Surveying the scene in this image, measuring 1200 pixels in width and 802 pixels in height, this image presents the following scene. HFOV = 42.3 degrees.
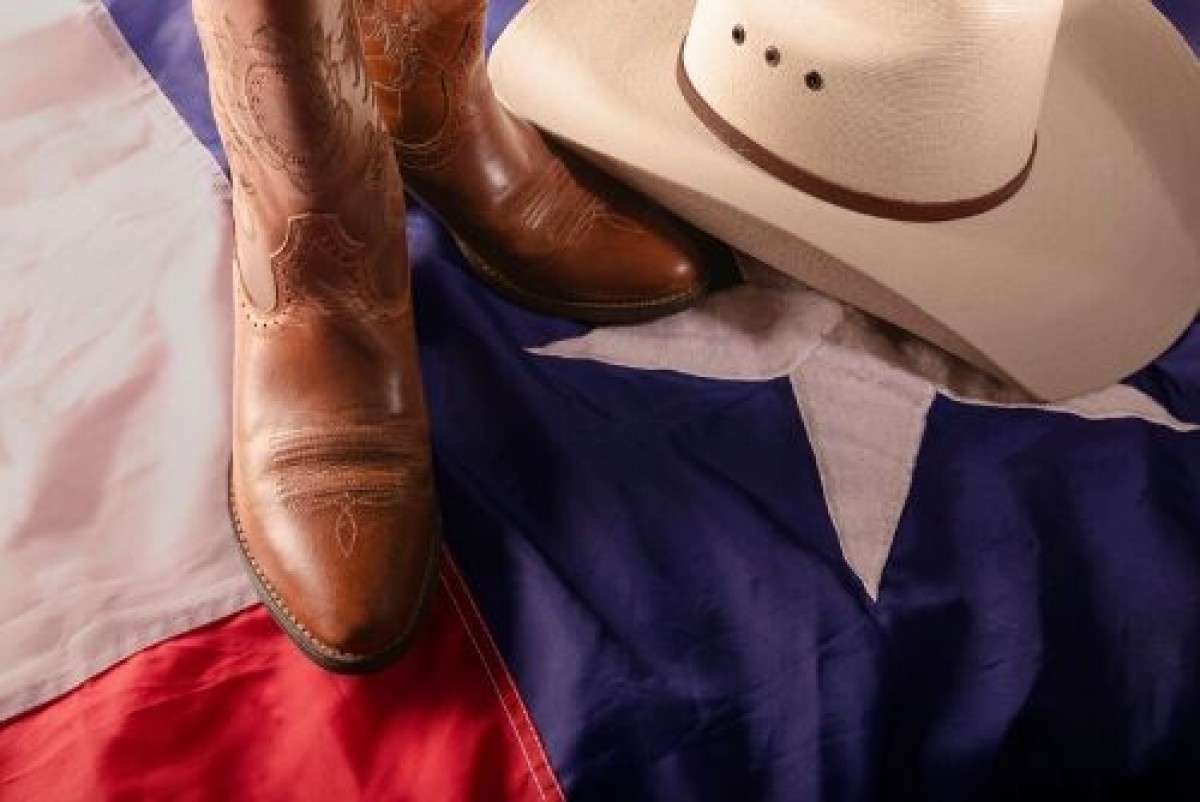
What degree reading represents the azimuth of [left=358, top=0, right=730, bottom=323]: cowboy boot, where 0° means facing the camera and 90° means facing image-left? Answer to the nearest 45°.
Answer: approximately 315°
